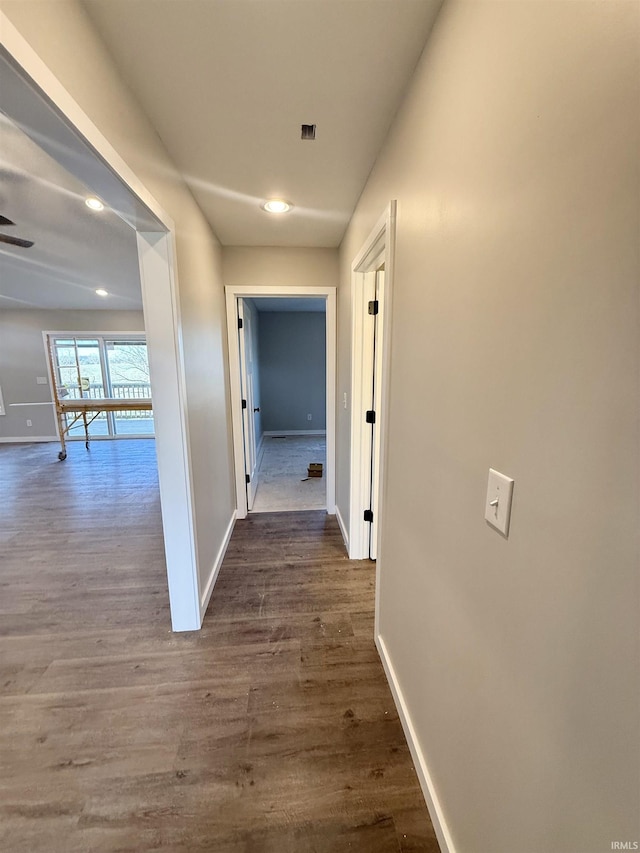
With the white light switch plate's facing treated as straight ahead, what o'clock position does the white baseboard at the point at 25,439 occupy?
The white baseboard is roughly at 2 o'clock from the white light switch plate.

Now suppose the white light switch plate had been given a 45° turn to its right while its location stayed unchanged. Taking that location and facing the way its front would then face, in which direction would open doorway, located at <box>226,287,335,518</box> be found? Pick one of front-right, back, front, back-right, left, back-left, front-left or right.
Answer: front-right

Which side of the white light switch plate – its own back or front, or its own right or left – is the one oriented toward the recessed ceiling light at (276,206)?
right

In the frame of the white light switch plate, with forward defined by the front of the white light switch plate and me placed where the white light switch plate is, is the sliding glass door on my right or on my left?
on my right

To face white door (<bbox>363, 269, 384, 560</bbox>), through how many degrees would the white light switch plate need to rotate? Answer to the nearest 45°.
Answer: approximately 90° to its right

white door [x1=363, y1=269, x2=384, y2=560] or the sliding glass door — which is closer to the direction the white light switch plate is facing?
the sliding glass door

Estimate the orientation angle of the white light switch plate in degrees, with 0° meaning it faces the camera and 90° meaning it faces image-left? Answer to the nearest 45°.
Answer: approximately 45°
